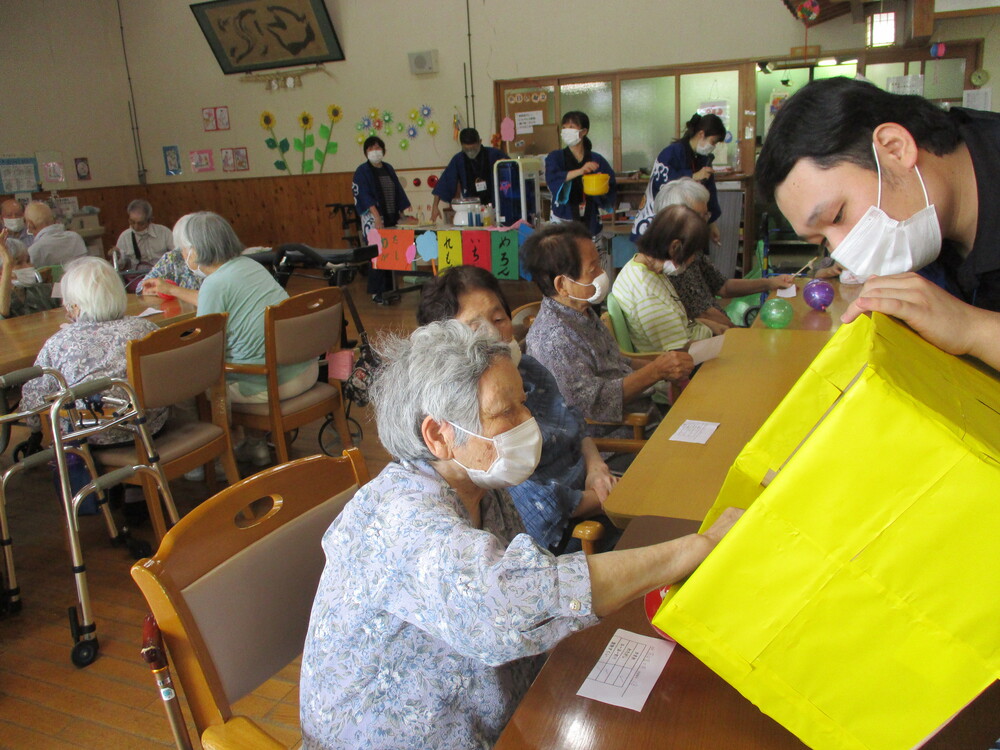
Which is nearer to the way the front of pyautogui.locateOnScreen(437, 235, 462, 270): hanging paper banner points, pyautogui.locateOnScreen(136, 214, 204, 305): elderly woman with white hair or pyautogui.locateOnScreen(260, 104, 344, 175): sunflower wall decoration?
the elderly woman with white hair

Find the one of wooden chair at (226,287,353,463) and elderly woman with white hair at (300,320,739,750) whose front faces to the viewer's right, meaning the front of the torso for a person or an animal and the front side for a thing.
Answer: the elderly woman with white hair

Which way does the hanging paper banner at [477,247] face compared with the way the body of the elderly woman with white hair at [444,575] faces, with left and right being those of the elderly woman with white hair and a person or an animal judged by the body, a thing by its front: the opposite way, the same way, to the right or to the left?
to the right

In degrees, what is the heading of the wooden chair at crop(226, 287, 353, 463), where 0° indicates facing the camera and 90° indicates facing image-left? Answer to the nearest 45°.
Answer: approximately 135°

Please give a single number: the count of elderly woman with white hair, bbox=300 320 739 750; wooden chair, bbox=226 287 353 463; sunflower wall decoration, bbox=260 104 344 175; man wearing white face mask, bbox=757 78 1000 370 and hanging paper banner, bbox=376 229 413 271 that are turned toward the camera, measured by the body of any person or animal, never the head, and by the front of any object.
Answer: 2

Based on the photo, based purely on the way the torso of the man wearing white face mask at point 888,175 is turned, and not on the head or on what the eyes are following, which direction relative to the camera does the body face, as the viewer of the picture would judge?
to the viewer's left

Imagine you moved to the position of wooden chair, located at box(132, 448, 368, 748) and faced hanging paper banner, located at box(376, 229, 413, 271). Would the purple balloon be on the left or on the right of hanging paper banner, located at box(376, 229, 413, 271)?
right

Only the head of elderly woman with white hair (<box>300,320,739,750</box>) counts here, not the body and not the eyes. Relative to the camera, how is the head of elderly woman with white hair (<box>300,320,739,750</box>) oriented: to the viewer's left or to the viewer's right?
to the viewer's right

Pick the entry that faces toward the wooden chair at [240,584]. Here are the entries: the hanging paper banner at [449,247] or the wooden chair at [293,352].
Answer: the hanging paper banner

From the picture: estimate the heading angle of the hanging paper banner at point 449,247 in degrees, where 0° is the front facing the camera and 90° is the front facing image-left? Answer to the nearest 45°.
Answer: approximately 0°

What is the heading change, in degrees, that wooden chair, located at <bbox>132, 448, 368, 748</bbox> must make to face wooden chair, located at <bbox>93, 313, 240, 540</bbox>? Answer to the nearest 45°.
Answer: approximately 135° to its left

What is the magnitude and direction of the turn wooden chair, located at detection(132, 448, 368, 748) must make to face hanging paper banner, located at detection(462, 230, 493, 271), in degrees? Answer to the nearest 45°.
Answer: approximately 90° to its left
